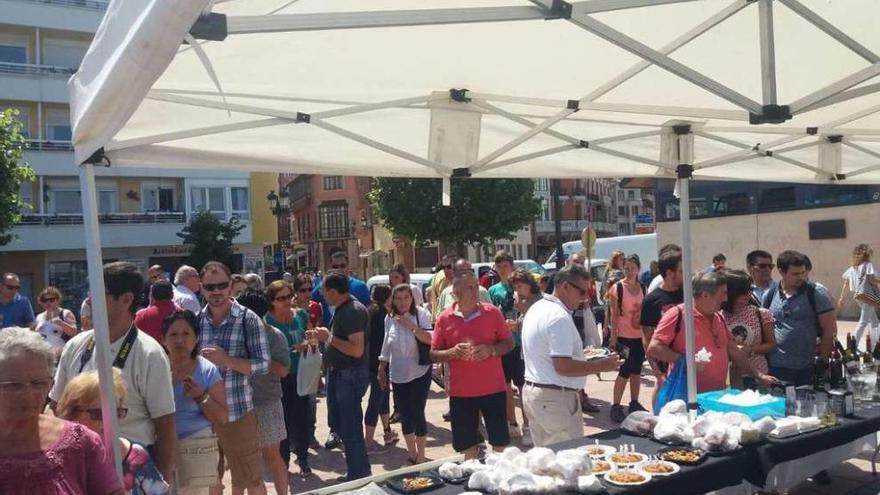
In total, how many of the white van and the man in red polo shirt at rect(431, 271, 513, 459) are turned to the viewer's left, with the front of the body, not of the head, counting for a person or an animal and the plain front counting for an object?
1

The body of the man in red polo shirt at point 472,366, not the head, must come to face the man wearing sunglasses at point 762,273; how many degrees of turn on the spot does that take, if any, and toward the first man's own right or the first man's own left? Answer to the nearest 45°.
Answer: approximately 135° to the first man's own left

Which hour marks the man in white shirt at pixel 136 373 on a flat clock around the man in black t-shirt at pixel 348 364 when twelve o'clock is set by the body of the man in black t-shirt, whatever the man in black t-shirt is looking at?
The man in white shirt is roughly at 10 o'clock from the man in black t-shirt.

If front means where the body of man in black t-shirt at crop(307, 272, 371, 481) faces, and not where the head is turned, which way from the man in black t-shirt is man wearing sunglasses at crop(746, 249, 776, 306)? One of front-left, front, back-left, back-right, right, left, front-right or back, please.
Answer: back

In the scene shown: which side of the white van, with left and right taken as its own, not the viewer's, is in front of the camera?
left

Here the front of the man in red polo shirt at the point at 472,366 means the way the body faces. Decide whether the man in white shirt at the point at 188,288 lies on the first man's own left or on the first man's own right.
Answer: on the first man's own right

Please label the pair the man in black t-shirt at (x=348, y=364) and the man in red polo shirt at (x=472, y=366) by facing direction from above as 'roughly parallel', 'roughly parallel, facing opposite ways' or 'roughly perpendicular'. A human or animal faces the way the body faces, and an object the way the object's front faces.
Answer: roughly perpendicular

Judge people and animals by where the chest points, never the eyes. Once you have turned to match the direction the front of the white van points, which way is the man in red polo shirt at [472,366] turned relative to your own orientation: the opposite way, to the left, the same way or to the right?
to the left

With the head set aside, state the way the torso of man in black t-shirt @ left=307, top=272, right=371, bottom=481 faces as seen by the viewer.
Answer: to the viewer's left
